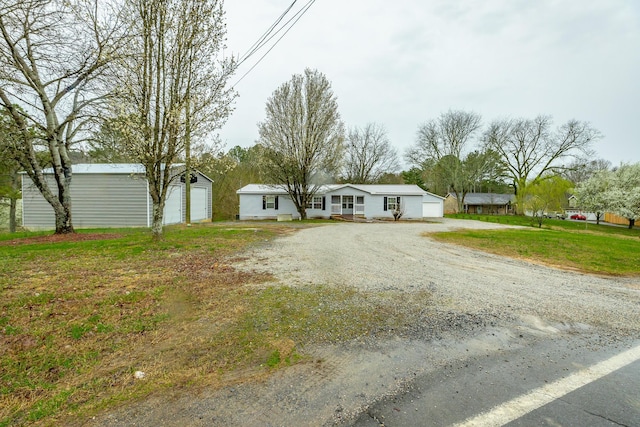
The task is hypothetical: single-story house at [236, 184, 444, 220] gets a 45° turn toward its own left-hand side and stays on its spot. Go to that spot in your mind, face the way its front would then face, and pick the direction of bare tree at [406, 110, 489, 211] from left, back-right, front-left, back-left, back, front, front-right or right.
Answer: left

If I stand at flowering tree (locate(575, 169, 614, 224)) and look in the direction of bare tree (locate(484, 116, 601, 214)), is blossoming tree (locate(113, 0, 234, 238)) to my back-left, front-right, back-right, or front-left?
back-left

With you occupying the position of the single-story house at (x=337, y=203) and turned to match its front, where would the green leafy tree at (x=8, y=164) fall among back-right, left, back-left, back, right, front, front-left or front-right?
front-right

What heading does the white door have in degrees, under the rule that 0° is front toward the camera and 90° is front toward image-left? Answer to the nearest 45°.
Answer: approximately 315°

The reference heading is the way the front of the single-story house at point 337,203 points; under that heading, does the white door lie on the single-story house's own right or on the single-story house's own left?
on the single-story house's own right

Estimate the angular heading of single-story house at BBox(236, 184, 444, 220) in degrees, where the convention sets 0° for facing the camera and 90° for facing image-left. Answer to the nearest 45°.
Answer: approximately 0°

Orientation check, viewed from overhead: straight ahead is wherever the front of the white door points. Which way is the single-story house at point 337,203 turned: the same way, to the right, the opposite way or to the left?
to the right

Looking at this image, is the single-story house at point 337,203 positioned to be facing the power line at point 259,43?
yes

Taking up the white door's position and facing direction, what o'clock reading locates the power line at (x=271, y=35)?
The power line is roughly at 1 o'clock from the white door.

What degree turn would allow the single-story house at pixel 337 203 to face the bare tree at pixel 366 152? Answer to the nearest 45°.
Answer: approximately 180°
